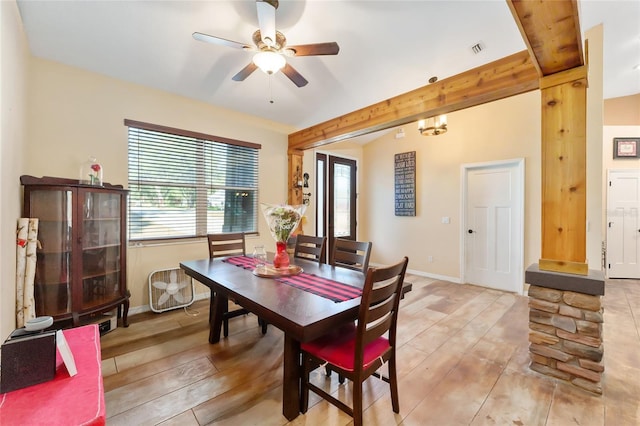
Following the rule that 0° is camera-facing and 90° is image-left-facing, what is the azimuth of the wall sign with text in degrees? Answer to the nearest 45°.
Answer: approximately 45°

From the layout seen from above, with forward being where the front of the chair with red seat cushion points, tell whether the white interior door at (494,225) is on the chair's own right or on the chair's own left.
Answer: on the chair's own right

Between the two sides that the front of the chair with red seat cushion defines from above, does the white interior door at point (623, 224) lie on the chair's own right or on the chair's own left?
on the chair's own right

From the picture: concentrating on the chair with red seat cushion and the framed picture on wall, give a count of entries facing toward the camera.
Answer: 1

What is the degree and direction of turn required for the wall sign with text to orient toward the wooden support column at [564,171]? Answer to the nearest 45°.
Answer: approximately 45° to its left

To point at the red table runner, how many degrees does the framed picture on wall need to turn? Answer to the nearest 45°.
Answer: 0° — it already faces it

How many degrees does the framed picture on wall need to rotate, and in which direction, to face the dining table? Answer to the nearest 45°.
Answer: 0° — it already faces it

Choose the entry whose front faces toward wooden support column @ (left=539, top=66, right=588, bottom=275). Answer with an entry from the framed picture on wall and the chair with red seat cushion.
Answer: the framed picture on wall
